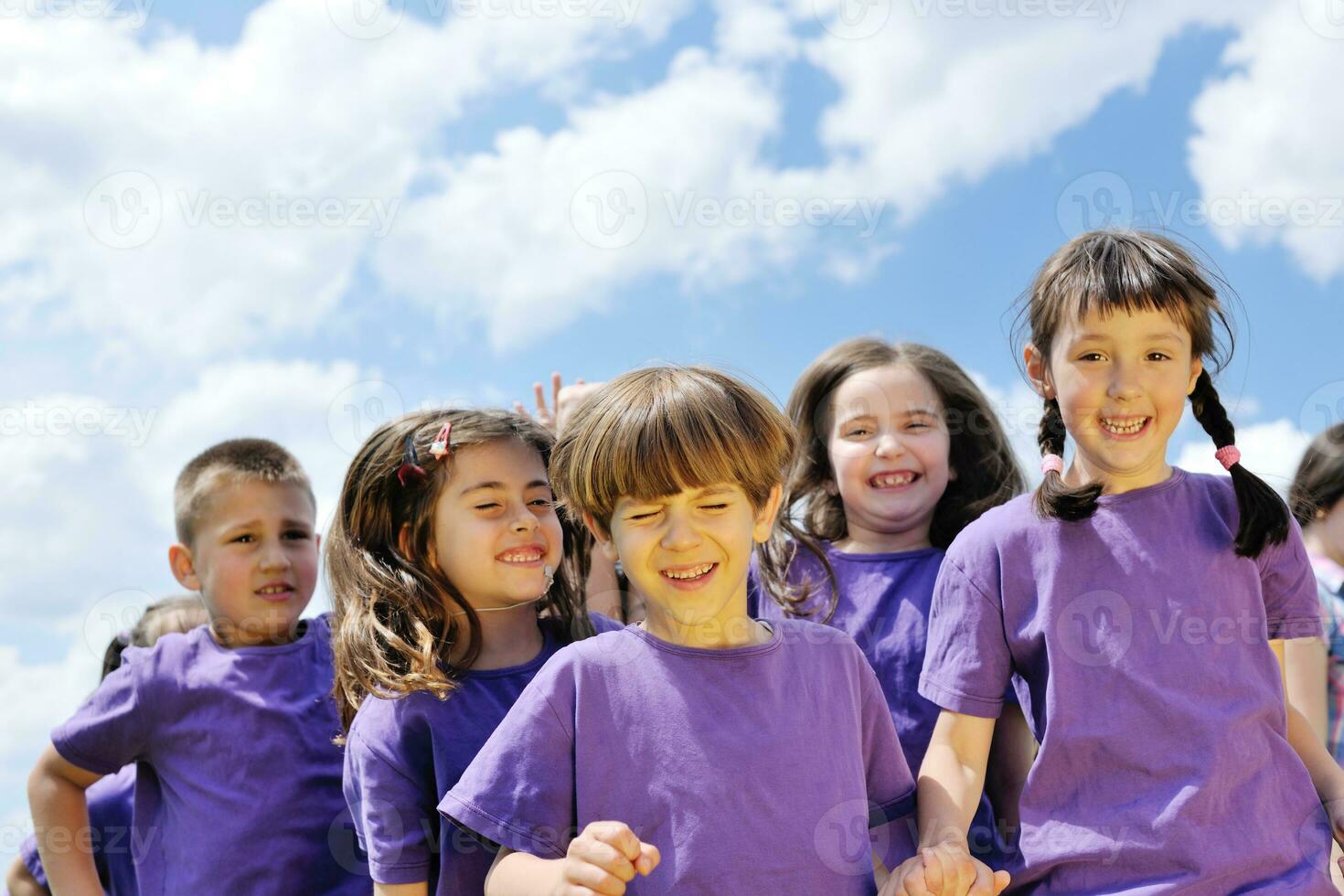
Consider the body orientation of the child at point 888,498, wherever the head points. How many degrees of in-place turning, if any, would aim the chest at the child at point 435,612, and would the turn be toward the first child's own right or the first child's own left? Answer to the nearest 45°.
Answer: approximately 45° to the first child's own right

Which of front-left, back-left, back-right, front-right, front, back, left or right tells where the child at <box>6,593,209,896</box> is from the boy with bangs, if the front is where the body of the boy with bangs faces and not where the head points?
back-right

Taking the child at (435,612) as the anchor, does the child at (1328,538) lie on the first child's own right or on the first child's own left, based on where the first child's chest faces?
on the first child's own left

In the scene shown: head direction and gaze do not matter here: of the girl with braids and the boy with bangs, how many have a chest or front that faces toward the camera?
2

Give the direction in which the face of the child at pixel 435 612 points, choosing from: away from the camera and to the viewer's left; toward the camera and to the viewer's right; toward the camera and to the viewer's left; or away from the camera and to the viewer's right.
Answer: toward the camera and to the viewer's right

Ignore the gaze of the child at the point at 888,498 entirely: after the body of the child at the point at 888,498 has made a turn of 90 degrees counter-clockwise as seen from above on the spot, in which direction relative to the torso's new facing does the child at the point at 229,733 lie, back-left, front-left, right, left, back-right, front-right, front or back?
back

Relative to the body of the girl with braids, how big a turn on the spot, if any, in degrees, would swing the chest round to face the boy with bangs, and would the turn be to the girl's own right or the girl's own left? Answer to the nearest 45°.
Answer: approximately 45° to the girl's own right

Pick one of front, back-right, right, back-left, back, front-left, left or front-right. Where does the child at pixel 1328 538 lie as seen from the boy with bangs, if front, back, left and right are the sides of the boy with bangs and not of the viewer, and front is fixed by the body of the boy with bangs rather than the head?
back-left

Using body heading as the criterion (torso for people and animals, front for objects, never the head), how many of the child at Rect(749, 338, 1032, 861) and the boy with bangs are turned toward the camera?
2

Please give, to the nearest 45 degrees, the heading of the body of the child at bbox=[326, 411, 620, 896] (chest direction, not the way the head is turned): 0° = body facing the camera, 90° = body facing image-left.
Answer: approximately 315°

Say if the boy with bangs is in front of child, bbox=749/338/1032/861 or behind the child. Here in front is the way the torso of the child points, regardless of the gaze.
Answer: in front
